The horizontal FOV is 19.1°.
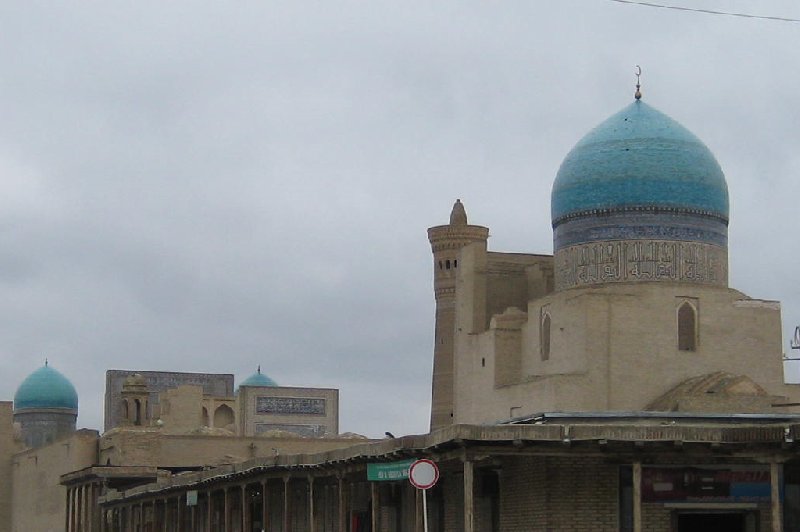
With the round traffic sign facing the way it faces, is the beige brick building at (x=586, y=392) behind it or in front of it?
behind

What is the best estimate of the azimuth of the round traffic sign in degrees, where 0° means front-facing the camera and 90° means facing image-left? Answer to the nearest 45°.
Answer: approximately 0°
